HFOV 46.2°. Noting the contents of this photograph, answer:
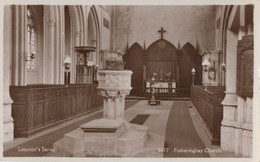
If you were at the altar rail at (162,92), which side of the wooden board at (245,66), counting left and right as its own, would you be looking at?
right

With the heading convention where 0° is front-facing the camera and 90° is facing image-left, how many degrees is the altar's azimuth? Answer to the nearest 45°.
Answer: approximately 0°

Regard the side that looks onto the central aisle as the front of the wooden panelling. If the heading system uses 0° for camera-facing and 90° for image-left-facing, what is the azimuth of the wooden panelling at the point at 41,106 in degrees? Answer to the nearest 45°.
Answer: approximately 315°

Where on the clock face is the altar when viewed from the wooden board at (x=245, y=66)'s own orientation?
The altar is roughly at 4 o'clock from the wooden board.

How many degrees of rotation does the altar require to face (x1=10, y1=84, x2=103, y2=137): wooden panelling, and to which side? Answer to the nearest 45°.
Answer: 0° — it already faces it

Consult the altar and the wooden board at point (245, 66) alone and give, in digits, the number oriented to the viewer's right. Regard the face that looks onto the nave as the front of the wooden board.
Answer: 0

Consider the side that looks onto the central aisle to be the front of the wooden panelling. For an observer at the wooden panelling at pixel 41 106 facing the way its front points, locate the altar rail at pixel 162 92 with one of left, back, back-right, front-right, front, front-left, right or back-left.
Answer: left

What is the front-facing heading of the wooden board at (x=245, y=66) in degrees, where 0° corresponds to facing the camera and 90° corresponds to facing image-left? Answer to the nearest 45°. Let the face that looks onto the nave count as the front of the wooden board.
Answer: approximately 45°

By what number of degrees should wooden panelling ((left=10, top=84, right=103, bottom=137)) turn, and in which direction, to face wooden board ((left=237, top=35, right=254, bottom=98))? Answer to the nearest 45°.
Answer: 0° — it already faces it

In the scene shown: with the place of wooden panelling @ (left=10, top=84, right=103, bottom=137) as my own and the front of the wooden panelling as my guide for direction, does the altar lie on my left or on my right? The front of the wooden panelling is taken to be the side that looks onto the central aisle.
on my left
